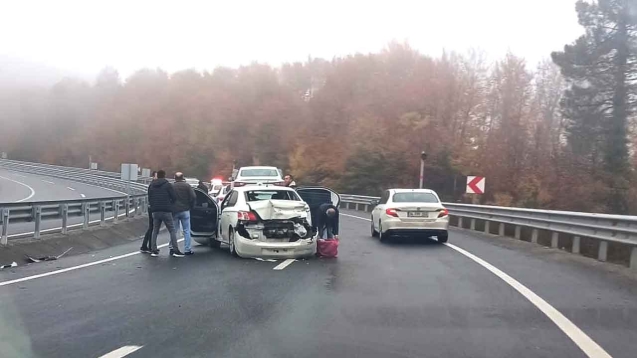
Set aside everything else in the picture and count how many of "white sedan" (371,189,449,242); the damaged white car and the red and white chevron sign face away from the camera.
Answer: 2

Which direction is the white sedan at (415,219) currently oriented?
away from the camera

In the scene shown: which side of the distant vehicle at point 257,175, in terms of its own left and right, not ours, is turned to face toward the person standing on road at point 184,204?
back

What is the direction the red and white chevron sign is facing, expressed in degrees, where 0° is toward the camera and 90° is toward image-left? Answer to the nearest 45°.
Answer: approximately 0°

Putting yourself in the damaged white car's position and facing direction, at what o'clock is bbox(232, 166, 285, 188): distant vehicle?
The distant vehicle is roughly at 12 o'clock from the damaged white car.

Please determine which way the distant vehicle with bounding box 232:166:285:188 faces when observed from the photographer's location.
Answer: facing away from the viewer

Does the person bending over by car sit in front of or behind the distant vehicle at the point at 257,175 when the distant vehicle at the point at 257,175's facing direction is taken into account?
behind

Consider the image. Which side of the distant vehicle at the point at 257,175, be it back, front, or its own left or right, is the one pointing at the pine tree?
right

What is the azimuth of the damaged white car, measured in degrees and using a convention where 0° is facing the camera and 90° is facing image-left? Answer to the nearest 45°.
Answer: approximately 180°

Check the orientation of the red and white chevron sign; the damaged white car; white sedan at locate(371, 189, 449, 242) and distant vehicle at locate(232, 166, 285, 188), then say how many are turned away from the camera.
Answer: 3

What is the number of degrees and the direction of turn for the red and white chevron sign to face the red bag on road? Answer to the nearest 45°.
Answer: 0° — it already faces it

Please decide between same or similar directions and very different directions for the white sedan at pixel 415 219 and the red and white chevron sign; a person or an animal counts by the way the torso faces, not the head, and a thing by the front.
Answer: very different directions
